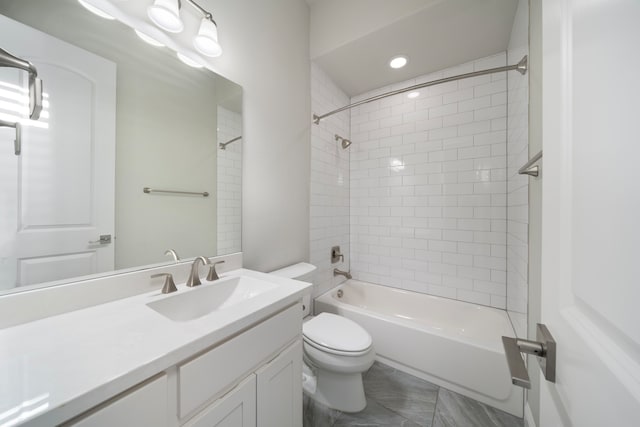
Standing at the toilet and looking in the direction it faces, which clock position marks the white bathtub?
The white bathtub is roughly at 10 o'clock from the toilet.

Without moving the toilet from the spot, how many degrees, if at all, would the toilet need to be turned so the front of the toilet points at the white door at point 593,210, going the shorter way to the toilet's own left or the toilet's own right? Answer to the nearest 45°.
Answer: approximately 45° to the toilet's own right

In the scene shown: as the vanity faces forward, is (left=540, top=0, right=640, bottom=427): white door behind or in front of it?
in front

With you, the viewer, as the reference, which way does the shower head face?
facing the viewer and to the right of the viewer

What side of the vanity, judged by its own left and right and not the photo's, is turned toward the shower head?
left

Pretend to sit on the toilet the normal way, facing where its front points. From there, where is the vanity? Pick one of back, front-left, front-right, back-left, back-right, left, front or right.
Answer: right

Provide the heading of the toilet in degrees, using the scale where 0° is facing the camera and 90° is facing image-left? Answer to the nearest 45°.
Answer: approximately 315°

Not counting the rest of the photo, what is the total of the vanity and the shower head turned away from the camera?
0

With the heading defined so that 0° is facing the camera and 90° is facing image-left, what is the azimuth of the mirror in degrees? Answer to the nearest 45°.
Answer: approximately 315°

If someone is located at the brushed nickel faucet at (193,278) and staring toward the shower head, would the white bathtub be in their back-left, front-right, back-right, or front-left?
front-right

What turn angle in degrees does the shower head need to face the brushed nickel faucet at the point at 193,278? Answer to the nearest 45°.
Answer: approximately 90° to its right

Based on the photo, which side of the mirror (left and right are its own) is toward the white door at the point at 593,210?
front
